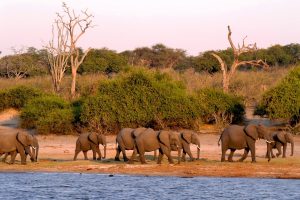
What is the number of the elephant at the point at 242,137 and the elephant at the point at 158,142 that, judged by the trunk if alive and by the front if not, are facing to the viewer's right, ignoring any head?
2

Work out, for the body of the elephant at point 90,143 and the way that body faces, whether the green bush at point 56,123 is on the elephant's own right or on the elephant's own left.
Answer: on the elephant's own left

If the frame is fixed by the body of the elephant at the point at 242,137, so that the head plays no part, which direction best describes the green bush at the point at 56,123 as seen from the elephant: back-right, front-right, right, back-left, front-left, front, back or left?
back-left

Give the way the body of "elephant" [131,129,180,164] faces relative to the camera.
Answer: to the viewer's right

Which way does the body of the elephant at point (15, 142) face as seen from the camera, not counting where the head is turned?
to the viewer's right

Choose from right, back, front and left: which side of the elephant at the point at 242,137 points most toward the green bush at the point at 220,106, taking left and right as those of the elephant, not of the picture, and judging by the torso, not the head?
left

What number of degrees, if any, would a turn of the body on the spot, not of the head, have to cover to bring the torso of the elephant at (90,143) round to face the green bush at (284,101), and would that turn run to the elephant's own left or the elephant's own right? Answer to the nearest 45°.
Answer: approximately 45° to the elephant's own left

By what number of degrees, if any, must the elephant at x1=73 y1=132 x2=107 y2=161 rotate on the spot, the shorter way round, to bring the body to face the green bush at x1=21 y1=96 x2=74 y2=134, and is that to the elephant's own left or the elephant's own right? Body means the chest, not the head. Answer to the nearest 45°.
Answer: approximately 90° to the elephant's own left

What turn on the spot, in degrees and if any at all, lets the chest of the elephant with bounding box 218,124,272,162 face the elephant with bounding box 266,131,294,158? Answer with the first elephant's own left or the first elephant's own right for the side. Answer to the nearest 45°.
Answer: approximately 45° to the first elephant's own left

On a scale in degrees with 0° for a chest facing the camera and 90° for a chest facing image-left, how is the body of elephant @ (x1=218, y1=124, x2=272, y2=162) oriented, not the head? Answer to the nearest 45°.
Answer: approximately 270°

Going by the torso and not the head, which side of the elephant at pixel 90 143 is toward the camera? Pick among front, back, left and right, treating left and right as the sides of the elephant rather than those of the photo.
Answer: right
